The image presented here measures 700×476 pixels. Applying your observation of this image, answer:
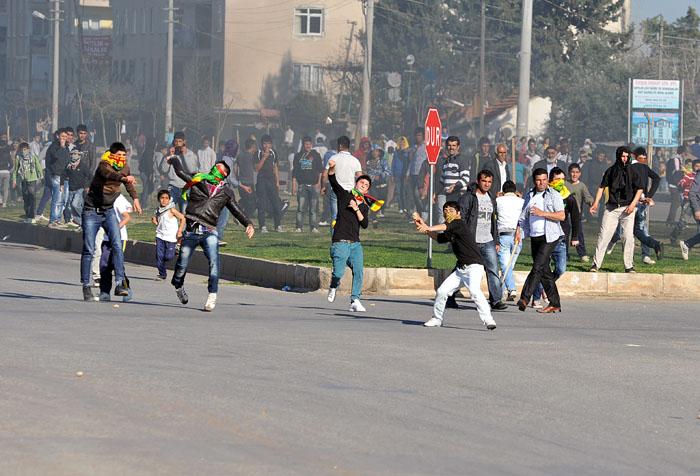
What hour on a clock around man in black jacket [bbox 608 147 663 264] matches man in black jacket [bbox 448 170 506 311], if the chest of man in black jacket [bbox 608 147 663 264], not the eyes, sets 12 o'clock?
man in black jacket [bbox 448 170 506 311] is roughly at 11 o'clock from man in black jacket [bbox 608 147 663 264].

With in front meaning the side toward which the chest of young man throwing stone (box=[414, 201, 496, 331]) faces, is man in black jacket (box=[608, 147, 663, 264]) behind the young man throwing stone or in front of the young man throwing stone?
behind

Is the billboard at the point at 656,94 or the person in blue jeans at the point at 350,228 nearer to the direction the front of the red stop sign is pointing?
the person in blue jeans

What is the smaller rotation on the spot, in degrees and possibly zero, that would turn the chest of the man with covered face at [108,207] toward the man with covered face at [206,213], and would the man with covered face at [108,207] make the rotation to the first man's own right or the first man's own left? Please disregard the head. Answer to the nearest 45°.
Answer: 0° — they already face them

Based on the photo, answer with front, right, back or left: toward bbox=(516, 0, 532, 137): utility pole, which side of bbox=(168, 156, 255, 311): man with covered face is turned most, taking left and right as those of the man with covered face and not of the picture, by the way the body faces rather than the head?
back

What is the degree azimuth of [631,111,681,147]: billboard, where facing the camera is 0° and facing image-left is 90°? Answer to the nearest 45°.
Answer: approximately 0°
